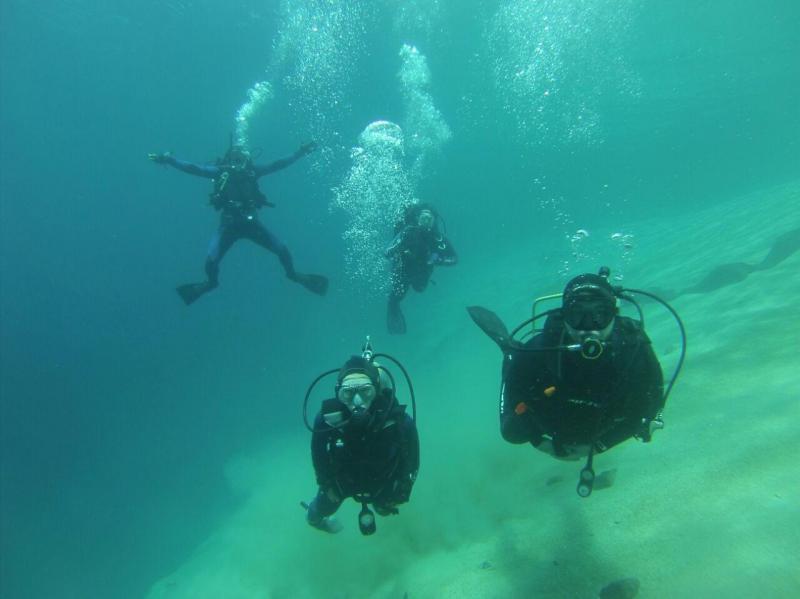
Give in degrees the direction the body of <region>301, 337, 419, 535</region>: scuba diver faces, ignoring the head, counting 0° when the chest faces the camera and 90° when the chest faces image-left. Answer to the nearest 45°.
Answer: approximately 0°

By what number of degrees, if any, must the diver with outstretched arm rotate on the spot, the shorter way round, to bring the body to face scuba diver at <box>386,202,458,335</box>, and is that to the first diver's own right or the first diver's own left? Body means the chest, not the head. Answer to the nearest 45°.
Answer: approximately 90° to the first diver's own left

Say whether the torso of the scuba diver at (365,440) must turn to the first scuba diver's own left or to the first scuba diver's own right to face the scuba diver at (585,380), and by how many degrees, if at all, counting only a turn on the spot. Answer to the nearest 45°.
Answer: approximately 45° to the first scuba diver's own left

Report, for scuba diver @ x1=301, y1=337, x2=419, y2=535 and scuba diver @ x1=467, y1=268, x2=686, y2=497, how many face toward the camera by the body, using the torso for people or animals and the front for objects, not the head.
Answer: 2

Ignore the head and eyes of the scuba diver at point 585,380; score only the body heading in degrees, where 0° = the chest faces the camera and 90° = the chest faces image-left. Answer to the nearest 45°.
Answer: approximately 0°
